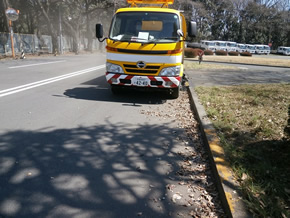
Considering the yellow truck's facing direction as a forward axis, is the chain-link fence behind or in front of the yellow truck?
behind

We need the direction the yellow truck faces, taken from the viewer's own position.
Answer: facing the viewer

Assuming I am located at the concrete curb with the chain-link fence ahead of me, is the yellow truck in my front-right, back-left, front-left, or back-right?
front-right

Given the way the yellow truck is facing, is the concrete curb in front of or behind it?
in front

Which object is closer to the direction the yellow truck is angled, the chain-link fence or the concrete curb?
the concrete curb
